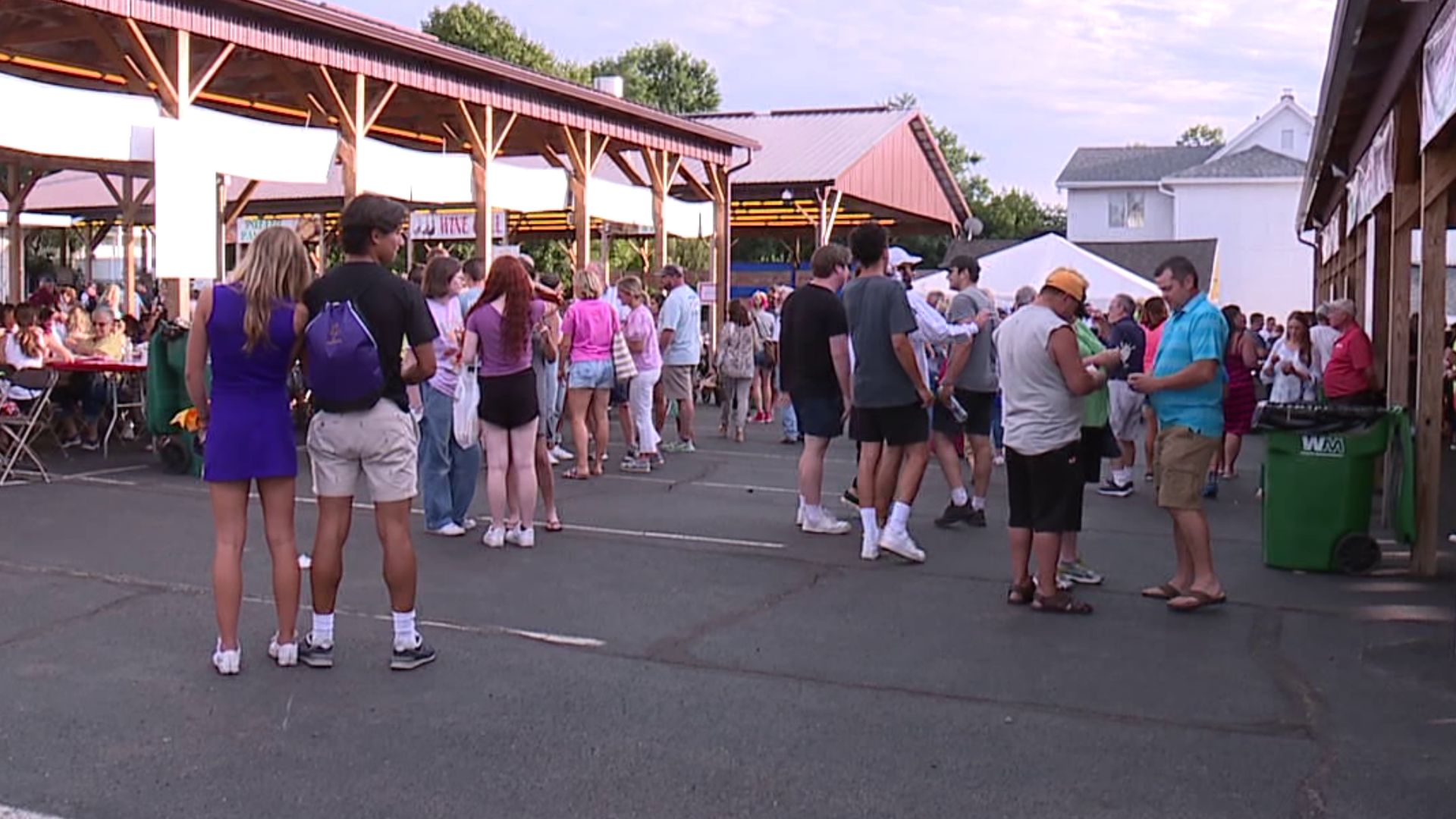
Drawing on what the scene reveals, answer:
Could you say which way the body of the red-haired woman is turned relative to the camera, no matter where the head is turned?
away from the camera

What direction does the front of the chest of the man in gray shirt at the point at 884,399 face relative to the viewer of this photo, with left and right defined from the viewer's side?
facing away from the viewer and to the right of the viewer

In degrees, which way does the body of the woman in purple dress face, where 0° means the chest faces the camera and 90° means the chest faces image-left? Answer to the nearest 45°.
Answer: approximately 180°

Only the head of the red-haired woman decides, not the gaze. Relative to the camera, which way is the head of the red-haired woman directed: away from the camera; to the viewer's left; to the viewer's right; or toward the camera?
away from the camera

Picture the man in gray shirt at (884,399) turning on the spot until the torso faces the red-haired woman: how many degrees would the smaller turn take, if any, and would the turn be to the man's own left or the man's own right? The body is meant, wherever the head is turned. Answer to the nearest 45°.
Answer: approximately 135° to the man's own left

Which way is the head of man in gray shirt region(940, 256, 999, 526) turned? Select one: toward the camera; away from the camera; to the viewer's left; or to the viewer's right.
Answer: to the viewer's left

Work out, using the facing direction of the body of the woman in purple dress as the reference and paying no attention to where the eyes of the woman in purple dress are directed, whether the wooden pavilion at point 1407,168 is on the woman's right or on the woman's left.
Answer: on the woman's right

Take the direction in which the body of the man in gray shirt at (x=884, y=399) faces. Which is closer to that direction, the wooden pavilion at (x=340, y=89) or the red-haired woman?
the wooden pavilion

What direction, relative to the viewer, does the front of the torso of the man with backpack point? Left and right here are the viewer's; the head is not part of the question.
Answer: facing away from the viewer and to the right of the viewer

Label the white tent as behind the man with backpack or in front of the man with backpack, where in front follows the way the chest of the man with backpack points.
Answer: in front

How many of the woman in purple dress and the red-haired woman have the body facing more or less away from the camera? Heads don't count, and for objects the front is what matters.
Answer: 2

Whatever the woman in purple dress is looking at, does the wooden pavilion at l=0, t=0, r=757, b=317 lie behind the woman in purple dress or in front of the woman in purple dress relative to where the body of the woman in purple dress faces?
in front

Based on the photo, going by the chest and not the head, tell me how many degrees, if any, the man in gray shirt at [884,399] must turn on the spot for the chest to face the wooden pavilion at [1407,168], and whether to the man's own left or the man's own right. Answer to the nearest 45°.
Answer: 0° — they already face it

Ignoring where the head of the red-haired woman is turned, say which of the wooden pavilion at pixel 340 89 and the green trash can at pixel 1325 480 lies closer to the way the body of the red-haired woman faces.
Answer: the wooden pavilion
